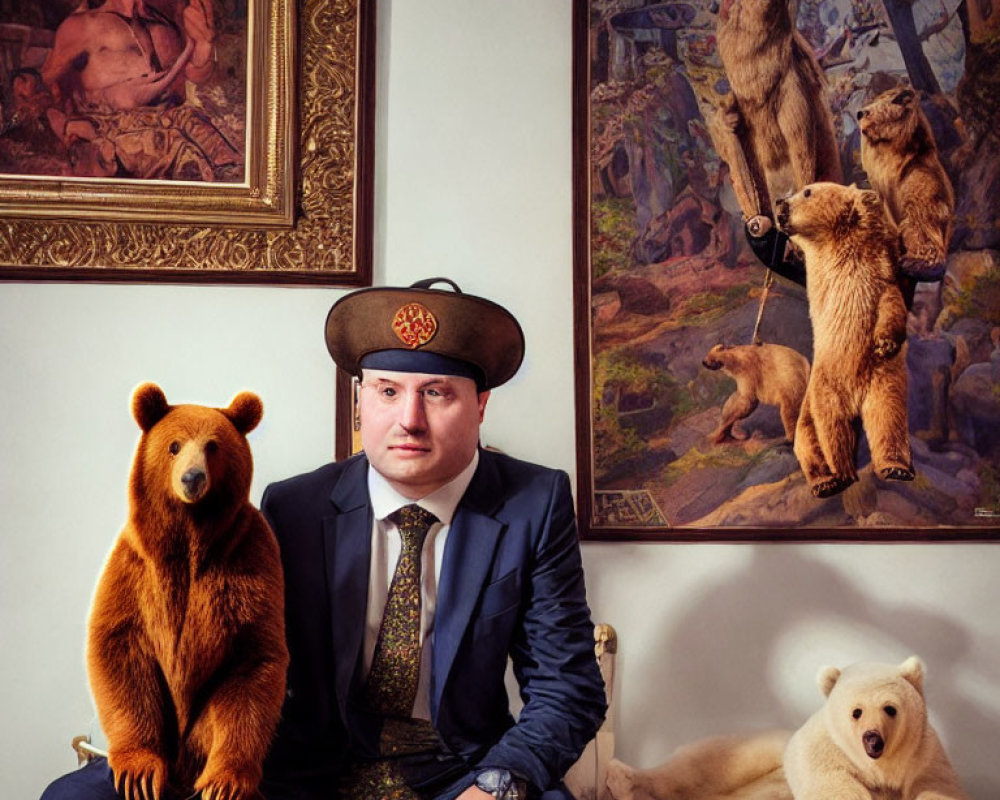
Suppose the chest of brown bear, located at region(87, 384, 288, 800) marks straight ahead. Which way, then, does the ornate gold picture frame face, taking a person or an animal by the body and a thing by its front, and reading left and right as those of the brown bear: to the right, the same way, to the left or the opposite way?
the same way

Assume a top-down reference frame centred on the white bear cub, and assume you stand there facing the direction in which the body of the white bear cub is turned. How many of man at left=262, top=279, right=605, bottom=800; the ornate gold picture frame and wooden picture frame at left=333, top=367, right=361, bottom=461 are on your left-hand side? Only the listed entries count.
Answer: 0

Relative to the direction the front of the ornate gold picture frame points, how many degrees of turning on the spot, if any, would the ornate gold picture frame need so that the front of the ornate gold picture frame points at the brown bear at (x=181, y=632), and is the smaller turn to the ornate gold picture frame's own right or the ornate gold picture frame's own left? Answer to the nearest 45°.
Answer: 0° — it already faces it

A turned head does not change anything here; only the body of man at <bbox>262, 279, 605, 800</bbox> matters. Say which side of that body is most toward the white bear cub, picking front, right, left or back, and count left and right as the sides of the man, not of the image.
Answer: left

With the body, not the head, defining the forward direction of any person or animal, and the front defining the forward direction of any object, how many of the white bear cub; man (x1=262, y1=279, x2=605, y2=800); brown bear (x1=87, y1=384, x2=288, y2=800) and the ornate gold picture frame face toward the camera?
4

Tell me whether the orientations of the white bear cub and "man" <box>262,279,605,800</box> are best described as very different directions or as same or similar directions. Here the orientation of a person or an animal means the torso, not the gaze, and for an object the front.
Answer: same or similar directions

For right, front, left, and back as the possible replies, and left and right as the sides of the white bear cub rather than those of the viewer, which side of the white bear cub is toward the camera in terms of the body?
front

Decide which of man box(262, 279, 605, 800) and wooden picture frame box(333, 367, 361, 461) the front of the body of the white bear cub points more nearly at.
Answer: the man

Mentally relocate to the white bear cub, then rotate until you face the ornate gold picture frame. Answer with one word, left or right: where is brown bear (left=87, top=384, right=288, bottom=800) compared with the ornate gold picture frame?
left

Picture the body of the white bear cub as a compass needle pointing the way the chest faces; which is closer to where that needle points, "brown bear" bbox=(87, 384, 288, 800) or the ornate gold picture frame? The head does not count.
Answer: the brown bear

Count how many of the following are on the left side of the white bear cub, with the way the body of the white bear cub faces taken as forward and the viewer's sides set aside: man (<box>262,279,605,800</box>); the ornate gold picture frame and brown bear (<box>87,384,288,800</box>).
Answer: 0

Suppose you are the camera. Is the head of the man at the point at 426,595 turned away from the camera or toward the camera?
toward the camera

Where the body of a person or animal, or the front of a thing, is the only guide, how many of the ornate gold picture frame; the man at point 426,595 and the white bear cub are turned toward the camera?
3

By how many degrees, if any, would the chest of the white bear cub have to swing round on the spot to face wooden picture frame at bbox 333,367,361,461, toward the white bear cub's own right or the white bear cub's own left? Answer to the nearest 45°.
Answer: approximately 90° to the white bear cub's own right

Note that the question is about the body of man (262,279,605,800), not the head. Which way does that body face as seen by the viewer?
toward the camera

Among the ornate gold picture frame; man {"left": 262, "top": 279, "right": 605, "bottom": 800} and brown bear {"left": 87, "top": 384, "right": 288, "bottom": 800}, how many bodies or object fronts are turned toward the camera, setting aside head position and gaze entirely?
3

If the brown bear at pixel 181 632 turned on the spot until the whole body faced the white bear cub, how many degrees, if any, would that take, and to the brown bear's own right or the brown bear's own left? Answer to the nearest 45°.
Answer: approximately 90° to the brown bear's own left
